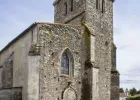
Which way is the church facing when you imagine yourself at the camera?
facing the viewer and to the right of the viewer
